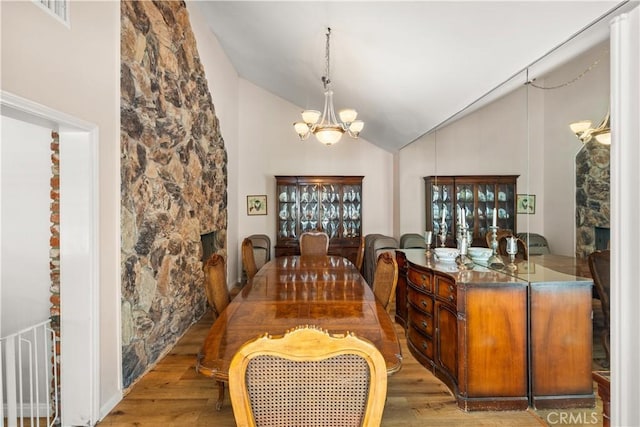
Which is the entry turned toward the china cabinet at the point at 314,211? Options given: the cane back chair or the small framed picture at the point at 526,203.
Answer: the cane back chair

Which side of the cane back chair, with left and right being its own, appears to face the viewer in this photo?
back

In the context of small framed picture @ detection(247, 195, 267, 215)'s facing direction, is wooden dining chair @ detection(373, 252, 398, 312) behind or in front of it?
in front

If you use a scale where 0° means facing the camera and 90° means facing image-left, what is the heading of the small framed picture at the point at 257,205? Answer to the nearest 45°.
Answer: approximately 0°

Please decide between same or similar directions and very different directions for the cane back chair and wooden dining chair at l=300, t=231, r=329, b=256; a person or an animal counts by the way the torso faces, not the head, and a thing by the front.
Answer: very different directions

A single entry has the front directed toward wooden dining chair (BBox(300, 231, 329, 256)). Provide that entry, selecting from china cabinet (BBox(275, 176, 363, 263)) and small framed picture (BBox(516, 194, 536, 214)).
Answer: the china cabinet

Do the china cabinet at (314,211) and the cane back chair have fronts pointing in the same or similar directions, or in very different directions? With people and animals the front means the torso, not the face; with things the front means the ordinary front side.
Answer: very different directions

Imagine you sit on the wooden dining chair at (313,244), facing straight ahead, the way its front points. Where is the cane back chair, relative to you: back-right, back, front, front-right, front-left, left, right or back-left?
front

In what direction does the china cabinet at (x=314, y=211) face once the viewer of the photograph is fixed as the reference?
facing the viewer

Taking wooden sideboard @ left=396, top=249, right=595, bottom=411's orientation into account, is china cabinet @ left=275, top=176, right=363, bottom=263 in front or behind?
in front

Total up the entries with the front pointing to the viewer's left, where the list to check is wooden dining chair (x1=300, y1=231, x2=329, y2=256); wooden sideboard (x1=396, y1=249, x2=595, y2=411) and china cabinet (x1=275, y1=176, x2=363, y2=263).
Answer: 1

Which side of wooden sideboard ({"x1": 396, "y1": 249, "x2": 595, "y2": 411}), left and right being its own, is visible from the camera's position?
left

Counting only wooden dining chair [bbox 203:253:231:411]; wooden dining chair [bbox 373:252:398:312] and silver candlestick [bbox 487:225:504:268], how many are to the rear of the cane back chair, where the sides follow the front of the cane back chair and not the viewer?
0

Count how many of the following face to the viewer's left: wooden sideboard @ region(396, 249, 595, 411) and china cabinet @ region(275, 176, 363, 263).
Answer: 1

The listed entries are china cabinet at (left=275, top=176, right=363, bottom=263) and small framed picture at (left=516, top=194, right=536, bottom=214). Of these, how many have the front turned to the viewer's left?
0
